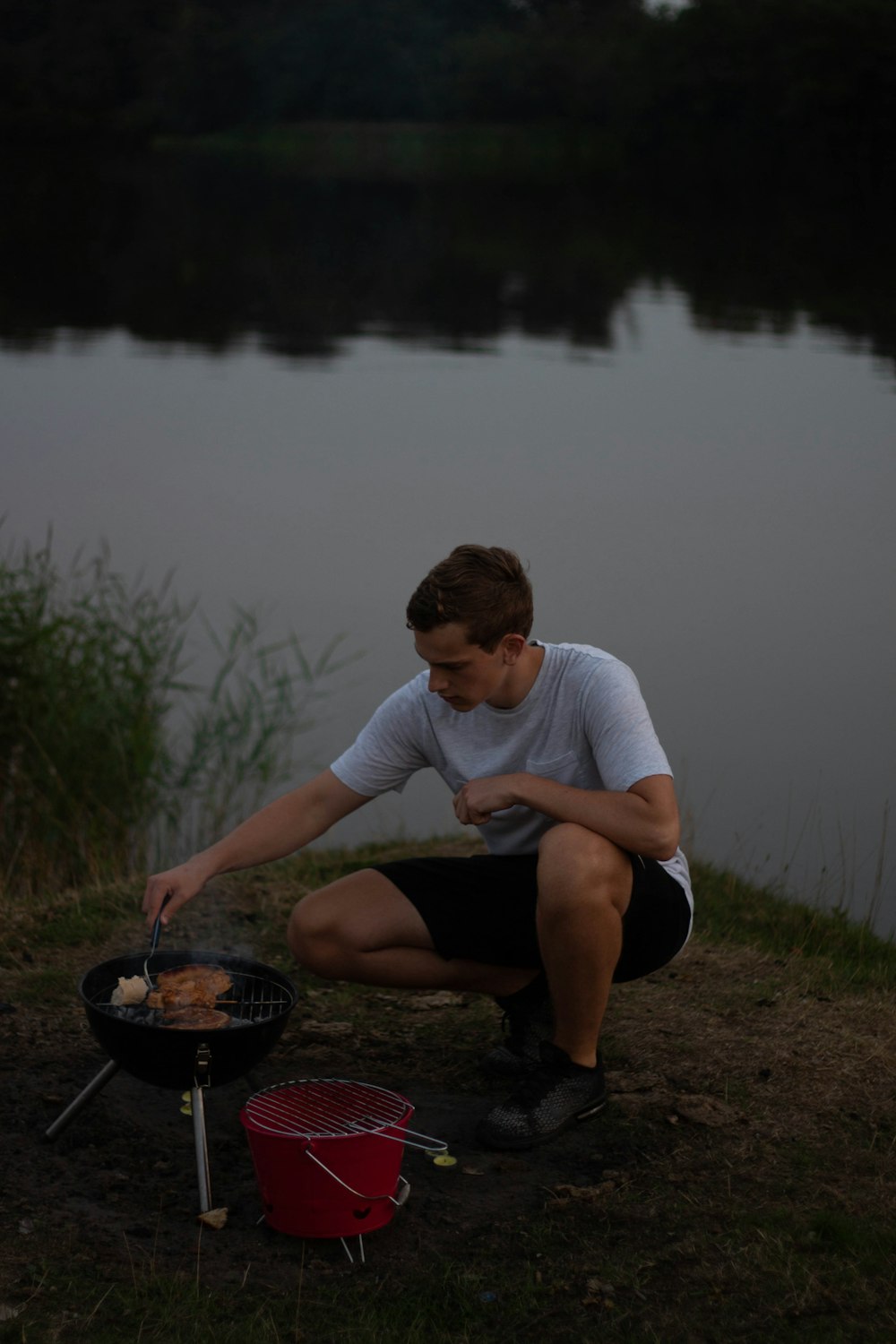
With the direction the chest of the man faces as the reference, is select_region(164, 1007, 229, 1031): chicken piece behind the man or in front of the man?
in front

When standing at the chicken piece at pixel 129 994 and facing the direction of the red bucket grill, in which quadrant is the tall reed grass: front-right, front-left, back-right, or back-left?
back-left

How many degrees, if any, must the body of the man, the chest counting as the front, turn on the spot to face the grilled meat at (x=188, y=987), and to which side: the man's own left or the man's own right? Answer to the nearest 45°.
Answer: approximately 45° to the man's own right

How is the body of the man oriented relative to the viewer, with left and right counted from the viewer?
facing the viewer and to the left of the viewer

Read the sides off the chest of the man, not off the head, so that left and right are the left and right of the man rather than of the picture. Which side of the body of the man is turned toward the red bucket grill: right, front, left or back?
front

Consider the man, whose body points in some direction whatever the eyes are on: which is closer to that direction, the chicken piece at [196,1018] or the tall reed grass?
the chicken piece

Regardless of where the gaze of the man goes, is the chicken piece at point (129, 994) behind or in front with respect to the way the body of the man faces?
in front

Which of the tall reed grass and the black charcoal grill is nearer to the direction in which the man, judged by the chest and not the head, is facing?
the black charcoal grill

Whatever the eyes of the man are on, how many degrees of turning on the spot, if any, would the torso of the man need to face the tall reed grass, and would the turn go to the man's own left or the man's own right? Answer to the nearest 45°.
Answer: approximately 90° to the man's own right

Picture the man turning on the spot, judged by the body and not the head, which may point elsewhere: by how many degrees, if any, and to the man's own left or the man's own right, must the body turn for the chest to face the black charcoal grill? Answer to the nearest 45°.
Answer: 0° — they already face it

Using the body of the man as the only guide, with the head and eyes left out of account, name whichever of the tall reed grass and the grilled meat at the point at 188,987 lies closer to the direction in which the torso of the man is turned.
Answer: the grilled meat
